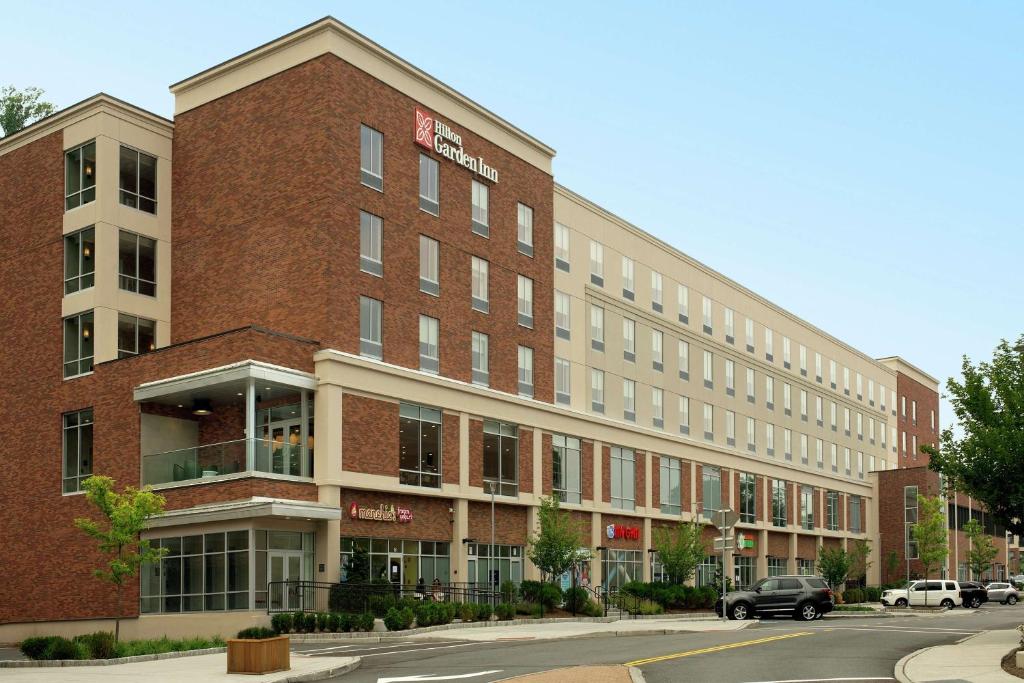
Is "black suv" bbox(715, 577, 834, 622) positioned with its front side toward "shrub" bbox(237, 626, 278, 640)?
no

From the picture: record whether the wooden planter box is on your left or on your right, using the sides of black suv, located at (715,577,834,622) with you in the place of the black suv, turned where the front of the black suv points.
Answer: on your left

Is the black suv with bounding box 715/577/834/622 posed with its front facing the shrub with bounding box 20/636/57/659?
no

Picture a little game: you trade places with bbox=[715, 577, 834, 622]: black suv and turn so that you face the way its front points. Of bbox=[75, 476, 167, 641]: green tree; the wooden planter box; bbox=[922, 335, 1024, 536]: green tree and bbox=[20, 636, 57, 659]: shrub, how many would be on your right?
0

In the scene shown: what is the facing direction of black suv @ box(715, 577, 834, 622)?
to the viewer's left
